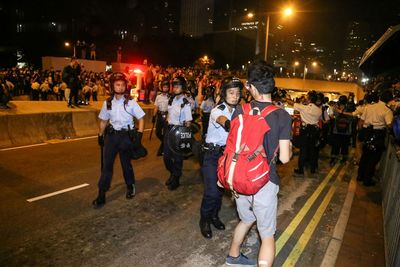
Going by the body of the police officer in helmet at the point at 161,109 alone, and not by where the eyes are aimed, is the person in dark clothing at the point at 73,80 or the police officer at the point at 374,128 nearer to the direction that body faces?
the police officer

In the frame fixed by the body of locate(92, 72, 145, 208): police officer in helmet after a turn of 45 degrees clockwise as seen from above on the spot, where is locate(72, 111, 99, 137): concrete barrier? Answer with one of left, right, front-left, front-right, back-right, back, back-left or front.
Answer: back-right

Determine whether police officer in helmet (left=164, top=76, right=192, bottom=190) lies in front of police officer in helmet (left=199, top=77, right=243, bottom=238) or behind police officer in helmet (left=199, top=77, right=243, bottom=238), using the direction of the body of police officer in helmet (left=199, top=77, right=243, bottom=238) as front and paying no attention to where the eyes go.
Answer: behind

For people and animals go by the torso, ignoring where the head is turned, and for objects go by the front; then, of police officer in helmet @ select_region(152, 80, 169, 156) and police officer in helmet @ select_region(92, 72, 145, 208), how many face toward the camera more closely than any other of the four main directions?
2

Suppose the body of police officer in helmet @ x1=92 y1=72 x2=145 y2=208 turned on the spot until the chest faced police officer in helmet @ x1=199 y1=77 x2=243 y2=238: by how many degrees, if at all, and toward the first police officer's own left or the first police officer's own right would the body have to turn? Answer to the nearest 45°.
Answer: approximately 45° to the first police officer's own left

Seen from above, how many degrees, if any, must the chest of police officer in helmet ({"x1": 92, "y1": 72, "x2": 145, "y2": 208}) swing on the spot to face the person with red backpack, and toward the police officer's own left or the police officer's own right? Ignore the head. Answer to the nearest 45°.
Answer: approximately 45° to the police officer's own left

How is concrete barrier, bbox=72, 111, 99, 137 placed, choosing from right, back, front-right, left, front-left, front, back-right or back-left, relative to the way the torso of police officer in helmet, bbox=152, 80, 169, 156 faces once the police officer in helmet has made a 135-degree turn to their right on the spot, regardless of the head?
front

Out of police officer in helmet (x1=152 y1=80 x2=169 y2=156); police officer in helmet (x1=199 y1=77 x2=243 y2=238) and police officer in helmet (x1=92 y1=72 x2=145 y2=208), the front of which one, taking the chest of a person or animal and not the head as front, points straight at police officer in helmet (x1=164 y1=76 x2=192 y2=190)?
police officer in helmet (x1=152 y1=80 x2=169 y2=156)

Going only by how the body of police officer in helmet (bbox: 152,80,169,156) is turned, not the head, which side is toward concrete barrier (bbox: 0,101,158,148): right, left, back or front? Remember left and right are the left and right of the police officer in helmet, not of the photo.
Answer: right

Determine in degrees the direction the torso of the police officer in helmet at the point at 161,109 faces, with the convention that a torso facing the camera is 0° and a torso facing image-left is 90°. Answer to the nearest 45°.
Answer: approximately 0°

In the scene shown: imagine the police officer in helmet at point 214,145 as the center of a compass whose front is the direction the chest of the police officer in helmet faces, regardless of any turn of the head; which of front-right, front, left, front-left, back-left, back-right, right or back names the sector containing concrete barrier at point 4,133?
back

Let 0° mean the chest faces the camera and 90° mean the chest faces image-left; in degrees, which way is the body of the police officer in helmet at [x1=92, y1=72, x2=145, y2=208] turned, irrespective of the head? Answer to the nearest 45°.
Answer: approximately 0°

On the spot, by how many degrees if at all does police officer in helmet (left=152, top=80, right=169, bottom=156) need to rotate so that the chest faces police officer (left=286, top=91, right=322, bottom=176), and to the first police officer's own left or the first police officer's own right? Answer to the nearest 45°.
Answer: approximately 90° to the first police officer's own left

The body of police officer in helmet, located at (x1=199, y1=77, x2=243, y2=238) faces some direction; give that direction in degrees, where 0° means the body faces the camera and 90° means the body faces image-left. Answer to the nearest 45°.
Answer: approximately 315°
